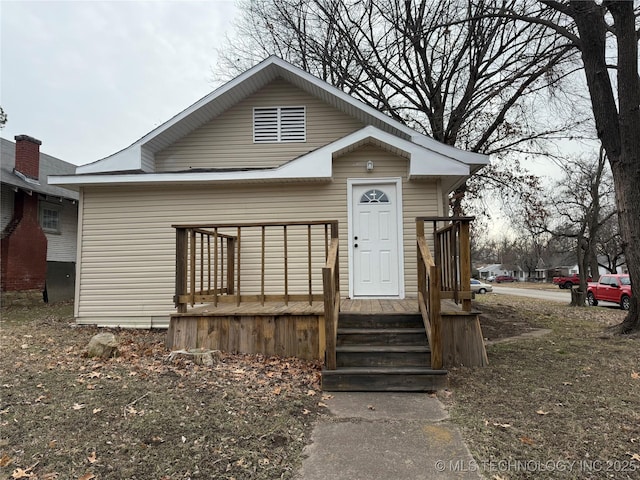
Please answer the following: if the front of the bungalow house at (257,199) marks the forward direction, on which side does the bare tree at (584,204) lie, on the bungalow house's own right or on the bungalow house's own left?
on the bungalow house's own left

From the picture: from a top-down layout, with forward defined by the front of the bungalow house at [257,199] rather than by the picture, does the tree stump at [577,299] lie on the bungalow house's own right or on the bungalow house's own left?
on the bungalow house's own left

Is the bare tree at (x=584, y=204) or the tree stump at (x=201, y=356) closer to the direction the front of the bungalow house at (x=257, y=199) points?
the tree stump

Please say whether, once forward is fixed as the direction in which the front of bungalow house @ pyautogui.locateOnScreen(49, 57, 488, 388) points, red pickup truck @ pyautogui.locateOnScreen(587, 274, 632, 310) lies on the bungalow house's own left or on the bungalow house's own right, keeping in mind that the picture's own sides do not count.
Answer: on the bungalow house's own left

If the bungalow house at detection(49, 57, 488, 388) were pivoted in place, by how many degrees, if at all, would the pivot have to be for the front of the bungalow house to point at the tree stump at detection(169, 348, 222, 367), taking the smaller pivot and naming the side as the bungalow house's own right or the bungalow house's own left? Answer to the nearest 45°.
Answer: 0° — it already faces it

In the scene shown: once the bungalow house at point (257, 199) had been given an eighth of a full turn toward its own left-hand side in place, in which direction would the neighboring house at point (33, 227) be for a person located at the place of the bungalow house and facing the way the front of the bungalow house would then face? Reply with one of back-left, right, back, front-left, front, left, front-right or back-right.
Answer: back

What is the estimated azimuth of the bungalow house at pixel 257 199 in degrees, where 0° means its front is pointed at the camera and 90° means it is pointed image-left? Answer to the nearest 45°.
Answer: approximately 0°

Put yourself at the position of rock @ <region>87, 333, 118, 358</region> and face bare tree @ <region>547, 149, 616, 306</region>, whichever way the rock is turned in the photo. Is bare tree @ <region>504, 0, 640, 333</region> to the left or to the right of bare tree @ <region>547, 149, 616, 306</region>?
right

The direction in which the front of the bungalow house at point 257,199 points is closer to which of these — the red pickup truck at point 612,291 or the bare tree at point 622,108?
the bare tree
